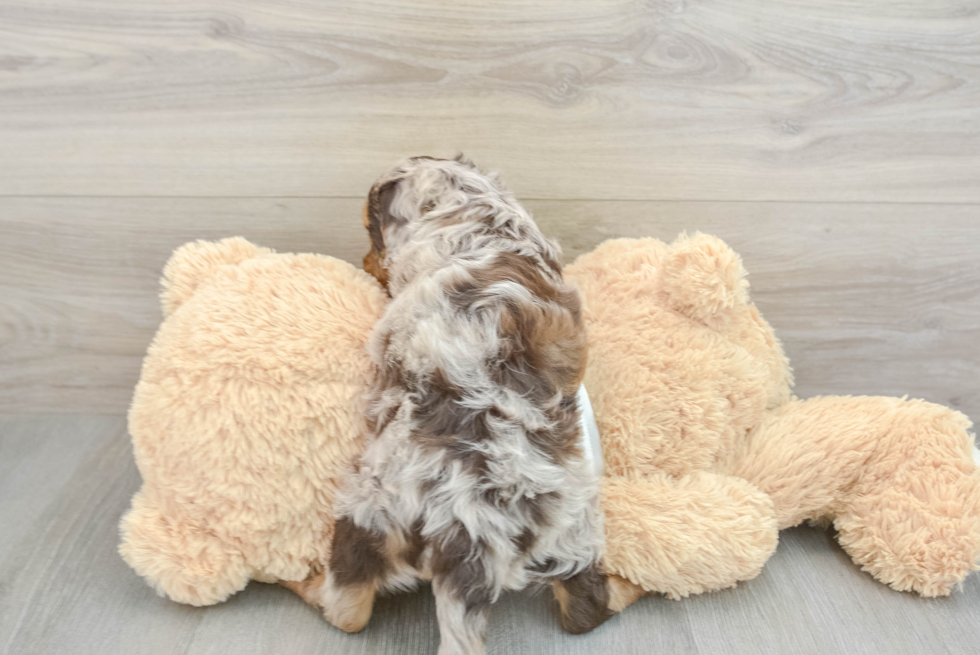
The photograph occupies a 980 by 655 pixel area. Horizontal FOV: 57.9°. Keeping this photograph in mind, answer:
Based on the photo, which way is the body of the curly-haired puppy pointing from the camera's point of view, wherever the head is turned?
away from the camera
